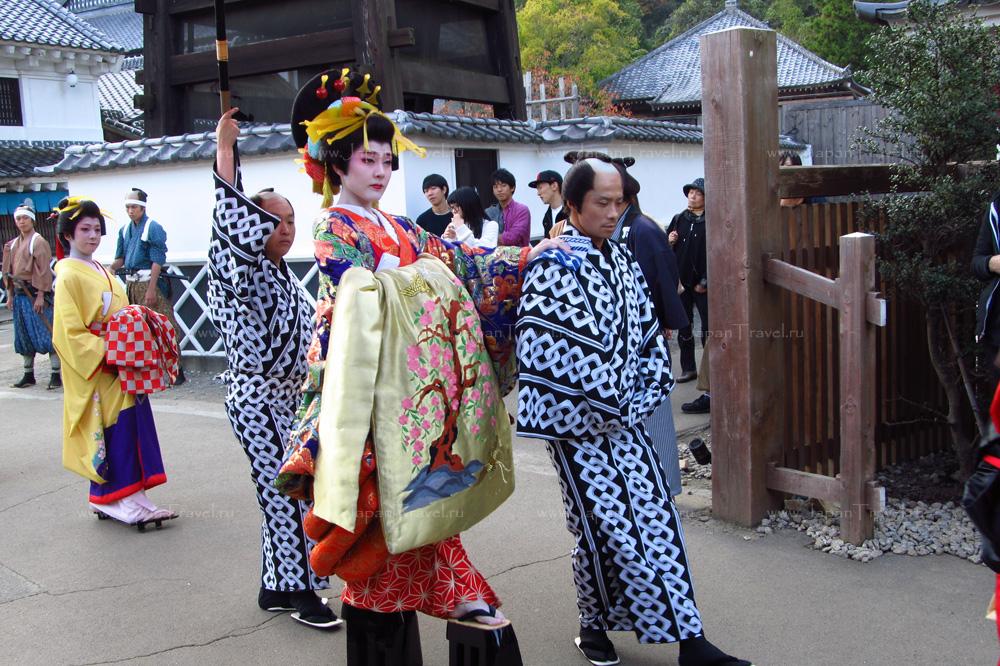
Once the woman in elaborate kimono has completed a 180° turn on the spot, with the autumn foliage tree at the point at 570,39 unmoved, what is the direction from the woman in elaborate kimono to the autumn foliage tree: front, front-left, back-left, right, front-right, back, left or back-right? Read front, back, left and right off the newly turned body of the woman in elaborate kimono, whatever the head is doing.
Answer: front-right

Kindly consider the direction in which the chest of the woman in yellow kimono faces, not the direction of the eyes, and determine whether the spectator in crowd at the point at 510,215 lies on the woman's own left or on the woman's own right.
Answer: on the woman's own left

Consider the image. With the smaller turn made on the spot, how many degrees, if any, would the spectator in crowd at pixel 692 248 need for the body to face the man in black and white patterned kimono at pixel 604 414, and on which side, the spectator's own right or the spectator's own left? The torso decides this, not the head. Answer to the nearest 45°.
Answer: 0° — they already face them

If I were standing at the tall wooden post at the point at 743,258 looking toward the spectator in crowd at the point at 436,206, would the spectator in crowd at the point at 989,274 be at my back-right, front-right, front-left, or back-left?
back-right

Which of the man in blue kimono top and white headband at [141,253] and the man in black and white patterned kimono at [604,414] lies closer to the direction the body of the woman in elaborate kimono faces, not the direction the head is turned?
the man in black and white patterned kimono

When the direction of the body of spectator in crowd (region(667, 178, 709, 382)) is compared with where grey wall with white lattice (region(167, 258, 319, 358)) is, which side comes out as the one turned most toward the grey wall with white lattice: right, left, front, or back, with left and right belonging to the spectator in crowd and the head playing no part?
right

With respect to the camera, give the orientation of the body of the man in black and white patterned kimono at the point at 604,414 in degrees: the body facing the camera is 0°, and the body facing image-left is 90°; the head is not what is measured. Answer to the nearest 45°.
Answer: approximately 315°

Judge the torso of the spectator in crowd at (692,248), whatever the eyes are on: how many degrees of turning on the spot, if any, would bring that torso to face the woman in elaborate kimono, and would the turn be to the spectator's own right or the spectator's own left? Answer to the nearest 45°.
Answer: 0° — they already face them

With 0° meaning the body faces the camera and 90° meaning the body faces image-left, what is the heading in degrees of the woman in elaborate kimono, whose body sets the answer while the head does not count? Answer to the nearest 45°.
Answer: approximately 315°
